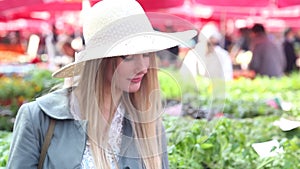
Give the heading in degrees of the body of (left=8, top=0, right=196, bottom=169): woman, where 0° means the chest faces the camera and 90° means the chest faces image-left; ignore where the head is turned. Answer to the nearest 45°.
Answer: approximately 315°

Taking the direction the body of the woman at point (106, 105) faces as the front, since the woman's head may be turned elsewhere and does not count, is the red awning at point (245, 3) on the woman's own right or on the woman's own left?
on the woman's own left

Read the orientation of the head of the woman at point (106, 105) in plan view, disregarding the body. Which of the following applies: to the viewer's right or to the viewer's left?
to the viewer's right

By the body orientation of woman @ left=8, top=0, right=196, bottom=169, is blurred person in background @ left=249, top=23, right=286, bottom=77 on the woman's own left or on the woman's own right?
on the woman's own left
